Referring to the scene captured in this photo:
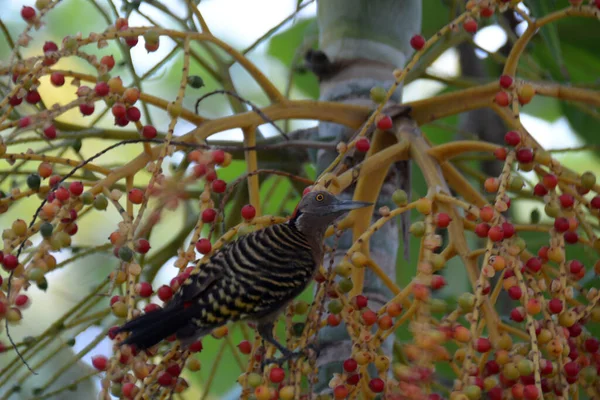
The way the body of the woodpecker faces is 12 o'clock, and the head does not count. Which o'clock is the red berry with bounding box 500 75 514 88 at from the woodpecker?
The red berry is roughly at 1 o'clock from the woodpecker.

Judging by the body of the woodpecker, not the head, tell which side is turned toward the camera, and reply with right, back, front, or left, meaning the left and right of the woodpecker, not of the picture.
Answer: right

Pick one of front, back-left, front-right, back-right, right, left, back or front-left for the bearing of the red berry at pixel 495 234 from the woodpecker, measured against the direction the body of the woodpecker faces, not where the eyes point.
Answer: front-right

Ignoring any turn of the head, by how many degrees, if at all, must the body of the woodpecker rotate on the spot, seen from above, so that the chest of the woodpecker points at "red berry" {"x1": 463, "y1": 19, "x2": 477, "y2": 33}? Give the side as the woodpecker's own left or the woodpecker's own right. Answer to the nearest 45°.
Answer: approximately 45° to the woodpecker's own right

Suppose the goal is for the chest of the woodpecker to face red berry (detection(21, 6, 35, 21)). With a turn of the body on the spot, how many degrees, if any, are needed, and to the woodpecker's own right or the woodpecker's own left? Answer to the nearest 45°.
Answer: approximately 135° to the woodpecker's own right

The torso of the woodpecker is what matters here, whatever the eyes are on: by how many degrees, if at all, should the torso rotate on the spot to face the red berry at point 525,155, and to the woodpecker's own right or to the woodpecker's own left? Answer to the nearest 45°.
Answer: approximately 45° to the woodpecker's own right
